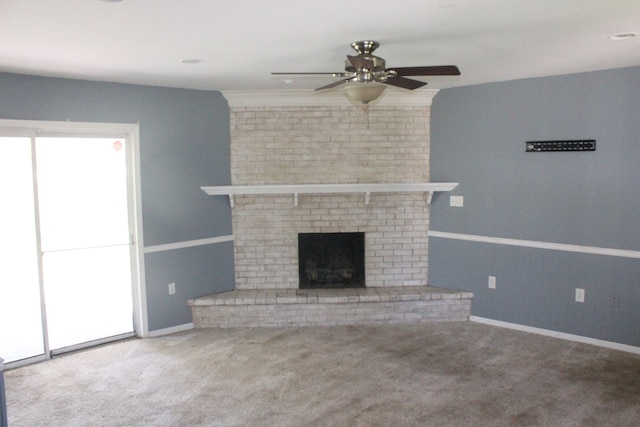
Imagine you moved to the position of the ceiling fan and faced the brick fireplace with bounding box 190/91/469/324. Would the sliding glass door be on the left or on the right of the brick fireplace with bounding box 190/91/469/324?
left

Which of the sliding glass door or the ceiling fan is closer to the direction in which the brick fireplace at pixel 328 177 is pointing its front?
the ceiling fan

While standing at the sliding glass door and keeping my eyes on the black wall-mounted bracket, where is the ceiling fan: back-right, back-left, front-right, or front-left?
front-right

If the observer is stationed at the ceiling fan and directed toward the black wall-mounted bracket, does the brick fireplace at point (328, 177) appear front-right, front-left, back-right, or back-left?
front-left

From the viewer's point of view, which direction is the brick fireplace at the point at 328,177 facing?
toward the camera

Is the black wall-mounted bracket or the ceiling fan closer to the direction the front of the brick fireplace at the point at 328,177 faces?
the ceiling fan

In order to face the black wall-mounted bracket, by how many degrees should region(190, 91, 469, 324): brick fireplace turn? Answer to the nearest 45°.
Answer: approximately 90° to its left

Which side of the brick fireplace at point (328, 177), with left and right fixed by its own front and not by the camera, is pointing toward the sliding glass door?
right

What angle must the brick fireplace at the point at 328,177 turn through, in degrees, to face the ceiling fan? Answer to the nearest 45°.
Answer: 0° — it already faces it
